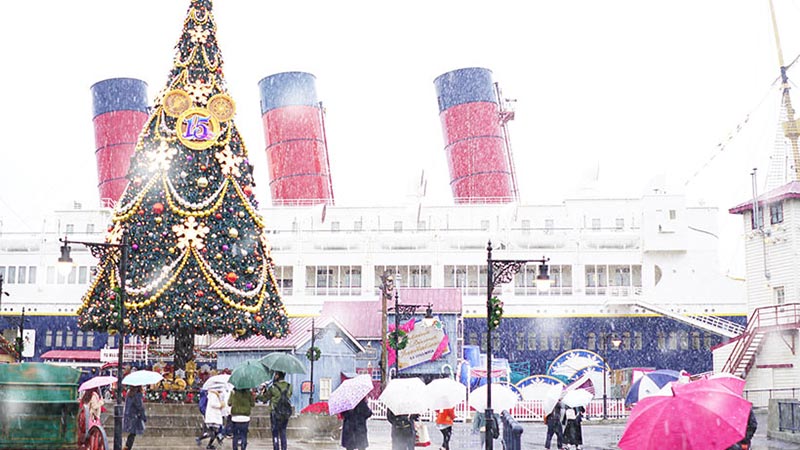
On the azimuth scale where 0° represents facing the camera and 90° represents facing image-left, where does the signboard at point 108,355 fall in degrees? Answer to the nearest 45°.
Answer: approximately 0°

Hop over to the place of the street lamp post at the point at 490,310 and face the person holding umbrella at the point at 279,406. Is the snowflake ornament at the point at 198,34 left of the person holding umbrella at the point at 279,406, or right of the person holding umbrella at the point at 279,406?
right

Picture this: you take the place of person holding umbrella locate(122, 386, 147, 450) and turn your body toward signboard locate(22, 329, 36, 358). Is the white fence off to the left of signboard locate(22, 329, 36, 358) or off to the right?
right

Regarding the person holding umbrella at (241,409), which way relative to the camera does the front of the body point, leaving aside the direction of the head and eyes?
away from the camera

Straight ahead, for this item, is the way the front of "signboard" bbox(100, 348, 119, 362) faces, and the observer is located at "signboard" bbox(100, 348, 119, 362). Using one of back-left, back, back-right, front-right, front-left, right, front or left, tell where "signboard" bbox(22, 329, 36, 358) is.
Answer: back-right

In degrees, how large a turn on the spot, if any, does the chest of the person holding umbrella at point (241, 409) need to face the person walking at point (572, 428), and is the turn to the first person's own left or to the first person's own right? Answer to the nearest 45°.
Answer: approximately 90° to the first person's own right

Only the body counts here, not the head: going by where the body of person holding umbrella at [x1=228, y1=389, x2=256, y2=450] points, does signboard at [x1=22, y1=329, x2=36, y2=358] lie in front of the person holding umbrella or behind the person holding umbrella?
in front
